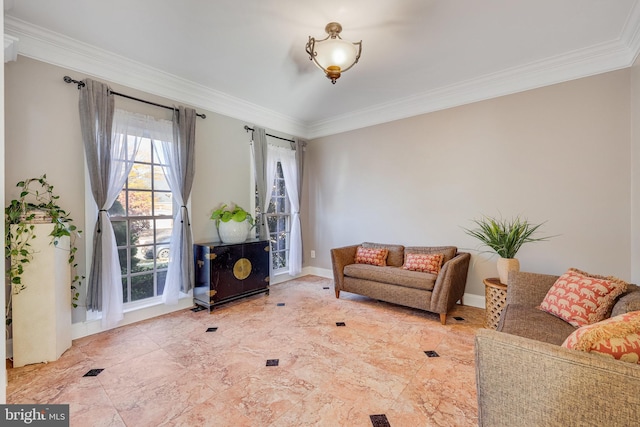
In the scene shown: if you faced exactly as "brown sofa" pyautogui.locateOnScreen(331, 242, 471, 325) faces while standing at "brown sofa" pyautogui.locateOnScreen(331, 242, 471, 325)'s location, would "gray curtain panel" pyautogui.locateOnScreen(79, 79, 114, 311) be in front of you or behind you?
in front

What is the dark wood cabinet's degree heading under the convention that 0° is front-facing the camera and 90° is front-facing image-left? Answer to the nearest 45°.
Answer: approximately 315°

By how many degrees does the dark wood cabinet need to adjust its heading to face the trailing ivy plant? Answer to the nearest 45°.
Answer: approximately 90° to its right

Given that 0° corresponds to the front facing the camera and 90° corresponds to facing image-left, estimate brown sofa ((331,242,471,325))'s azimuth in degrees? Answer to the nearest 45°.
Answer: approximately 45°

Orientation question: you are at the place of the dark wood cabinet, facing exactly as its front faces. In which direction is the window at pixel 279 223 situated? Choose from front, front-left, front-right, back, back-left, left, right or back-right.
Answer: left

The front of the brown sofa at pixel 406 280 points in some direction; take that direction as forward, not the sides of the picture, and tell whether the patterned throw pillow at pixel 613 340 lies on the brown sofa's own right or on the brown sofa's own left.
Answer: on the brown sofa's own left

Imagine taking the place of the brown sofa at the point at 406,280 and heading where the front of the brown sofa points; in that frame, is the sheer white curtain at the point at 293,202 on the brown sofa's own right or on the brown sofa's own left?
on the brown sofa's own right

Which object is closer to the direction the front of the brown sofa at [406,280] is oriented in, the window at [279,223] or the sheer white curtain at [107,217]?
the sheer white curtain

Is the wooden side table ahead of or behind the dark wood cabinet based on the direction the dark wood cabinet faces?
ahead
